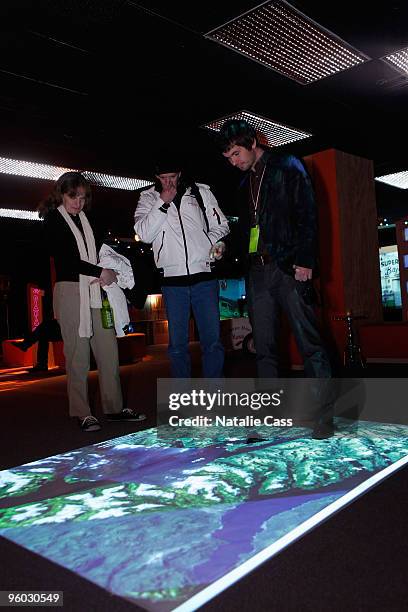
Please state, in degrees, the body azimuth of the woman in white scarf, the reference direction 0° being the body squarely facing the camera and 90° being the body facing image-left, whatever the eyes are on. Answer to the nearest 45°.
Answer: approximately 315°

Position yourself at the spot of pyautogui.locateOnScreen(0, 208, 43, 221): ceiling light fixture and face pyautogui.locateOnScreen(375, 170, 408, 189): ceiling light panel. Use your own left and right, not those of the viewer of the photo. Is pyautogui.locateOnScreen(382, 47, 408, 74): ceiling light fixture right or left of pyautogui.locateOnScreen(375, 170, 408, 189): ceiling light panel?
right

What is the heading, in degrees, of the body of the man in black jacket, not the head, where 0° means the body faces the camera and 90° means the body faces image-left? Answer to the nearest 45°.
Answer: approximately 45°

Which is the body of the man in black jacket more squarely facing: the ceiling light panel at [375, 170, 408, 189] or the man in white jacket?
the man in white jacket

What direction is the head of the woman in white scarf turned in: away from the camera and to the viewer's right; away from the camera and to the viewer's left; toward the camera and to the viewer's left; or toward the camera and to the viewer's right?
toward the camera and to the viewer's right

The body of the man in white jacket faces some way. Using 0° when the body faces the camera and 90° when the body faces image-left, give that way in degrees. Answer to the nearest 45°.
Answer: approximately 0°

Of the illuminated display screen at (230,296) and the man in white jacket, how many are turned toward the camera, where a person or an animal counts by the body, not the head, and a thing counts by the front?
2
